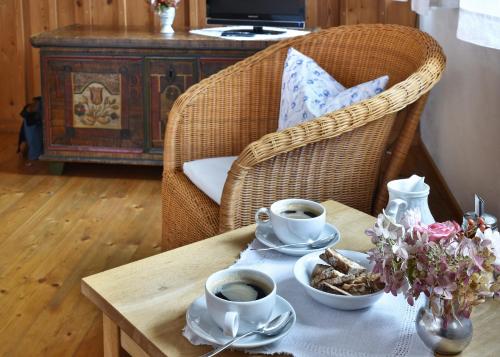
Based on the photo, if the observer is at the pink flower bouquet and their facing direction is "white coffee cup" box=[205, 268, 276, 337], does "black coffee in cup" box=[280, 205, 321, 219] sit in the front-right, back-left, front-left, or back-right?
front-right

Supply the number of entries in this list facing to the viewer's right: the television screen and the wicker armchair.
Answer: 0

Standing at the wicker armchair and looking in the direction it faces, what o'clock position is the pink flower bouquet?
The pink flower bouquet is roughly at 10 o'clock from the wicker armchair.

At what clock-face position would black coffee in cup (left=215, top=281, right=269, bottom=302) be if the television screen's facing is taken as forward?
The black coffee in cup is roughly at 12 o'clock from the television screen.

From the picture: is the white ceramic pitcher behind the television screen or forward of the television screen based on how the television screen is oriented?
forward

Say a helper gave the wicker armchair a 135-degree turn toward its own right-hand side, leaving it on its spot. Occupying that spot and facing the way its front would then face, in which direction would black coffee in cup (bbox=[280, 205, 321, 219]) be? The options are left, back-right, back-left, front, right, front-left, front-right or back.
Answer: back

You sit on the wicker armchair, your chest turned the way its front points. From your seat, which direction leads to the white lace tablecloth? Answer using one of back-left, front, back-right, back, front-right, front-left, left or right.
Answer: front-left

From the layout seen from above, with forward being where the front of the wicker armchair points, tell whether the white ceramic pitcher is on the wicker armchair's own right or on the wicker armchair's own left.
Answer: on the wicker armchair's own left

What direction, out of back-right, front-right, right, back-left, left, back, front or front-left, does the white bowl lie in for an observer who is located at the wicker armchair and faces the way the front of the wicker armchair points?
front-left

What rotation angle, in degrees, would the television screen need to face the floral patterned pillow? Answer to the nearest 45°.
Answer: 0° — it already faces it

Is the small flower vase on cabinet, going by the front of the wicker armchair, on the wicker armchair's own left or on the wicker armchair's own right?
on the wicker armchair's own right

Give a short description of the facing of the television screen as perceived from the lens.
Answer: facing the viewer

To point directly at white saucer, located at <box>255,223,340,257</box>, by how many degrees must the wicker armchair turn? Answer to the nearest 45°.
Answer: approximately 45° to its left

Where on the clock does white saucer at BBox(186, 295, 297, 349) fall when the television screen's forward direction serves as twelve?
The white saucer is roughly at 12 o'clock from the television screen.

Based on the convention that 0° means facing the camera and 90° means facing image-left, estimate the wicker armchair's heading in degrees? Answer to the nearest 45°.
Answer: approximately 45°

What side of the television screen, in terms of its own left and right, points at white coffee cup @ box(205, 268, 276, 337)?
front
